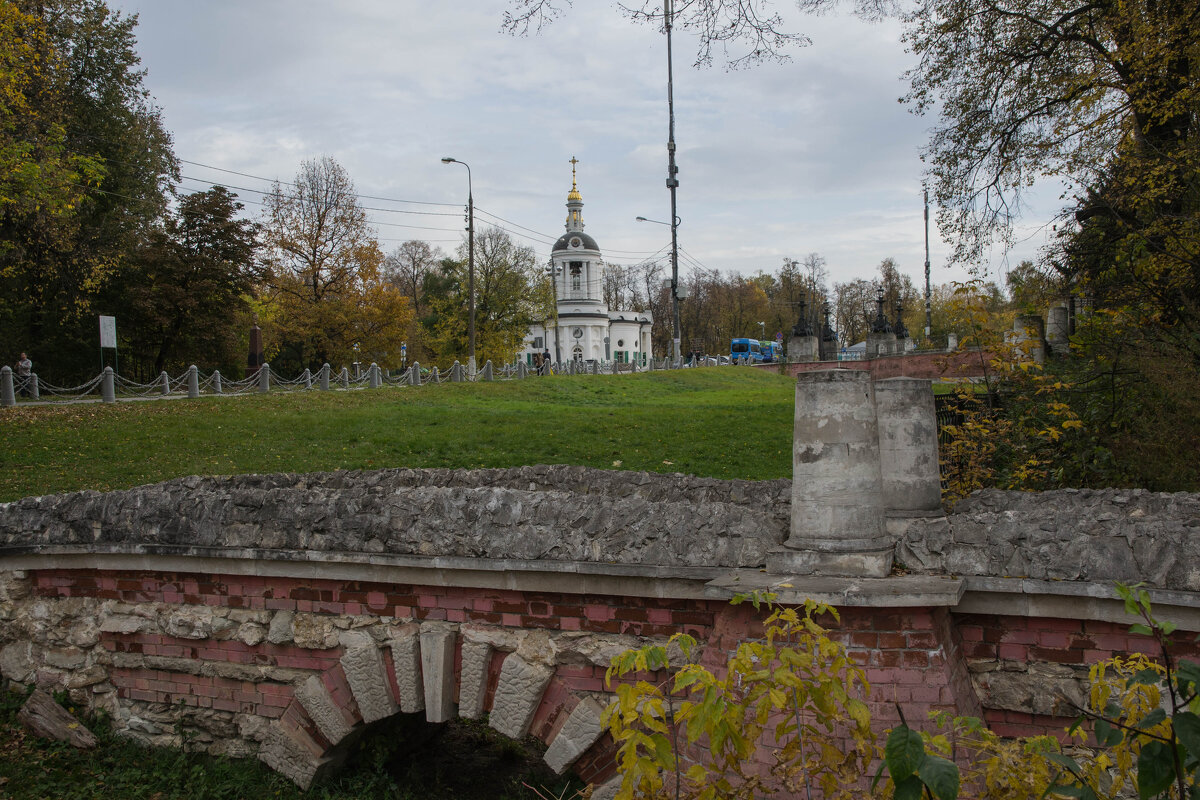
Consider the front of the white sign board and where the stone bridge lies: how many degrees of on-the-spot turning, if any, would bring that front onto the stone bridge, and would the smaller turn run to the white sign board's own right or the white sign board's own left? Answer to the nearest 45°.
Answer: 0° — it already faces it

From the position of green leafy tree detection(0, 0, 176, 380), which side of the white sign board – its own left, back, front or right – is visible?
back

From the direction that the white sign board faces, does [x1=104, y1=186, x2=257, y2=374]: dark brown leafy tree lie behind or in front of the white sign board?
behind

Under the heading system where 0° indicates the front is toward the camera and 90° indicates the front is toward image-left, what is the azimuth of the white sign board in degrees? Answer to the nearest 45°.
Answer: approximately 0°

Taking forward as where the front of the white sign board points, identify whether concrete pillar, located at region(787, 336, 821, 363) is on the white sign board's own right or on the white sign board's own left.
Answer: on the white sign board's own left

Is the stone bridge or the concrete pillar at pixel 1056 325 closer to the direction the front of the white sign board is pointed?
the stone bridge
